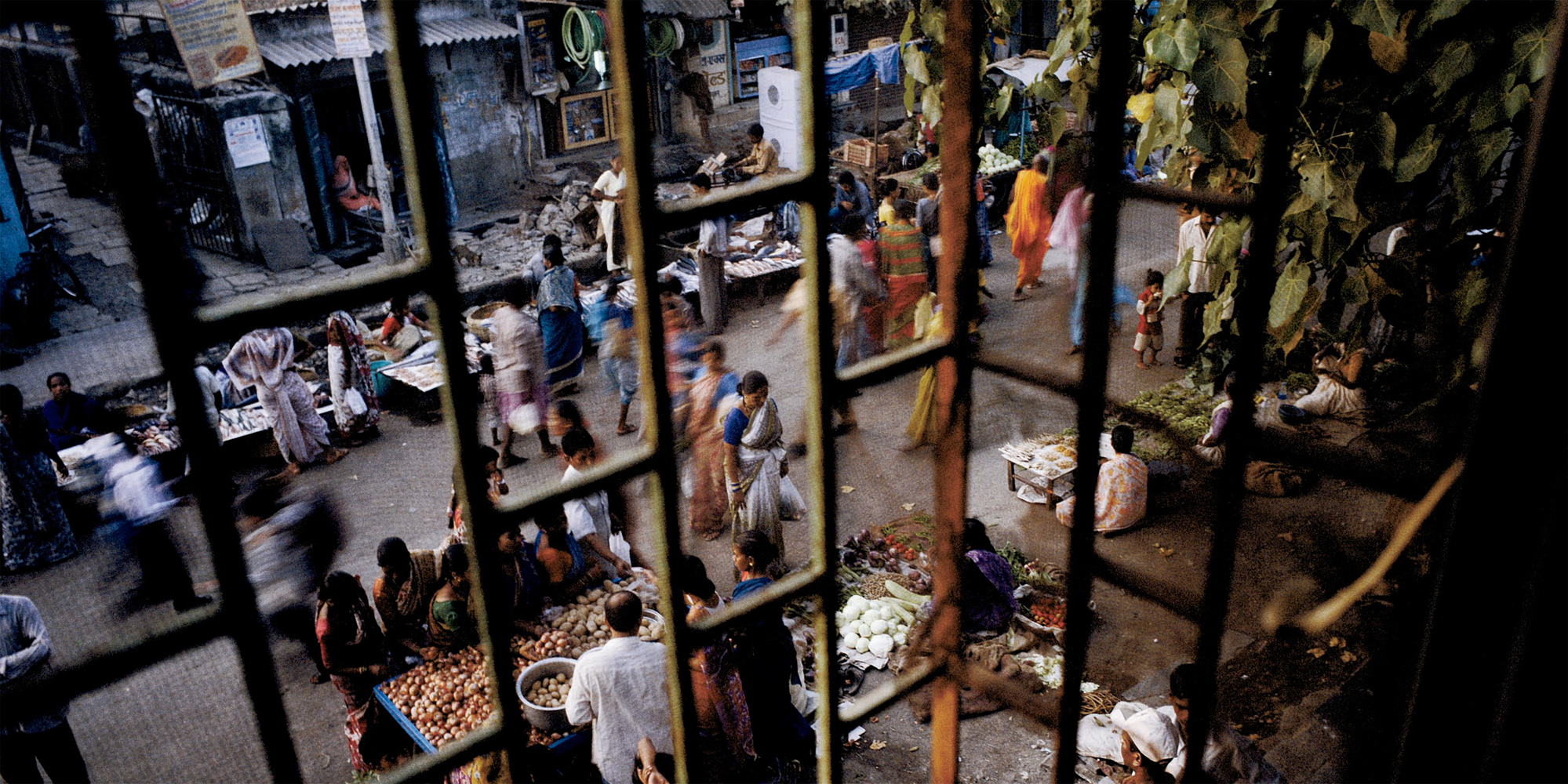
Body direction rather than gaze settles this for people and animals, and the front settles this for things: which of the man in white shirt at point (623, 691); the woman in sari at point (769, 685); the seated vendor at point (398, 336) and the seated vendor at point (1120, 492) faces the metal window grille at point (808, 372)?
the seated vendor at point (398, 336)

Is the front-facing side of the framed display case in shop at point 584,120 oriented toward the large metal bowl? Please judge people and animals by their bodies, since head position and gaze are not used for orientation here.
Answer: yes

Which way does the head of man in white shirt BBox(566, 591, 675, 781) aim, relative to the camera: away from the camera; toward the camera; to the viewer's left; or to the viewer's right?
away from the camera

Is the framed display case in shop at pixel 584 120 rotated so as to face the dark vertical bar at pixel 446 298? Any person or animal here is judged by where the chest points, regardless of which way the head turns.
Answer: yes

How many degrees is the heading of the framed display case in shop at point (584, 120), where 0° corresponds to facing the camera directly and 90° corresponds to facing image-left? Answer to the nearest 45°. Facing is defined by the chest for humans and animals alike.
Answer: approximately 0°

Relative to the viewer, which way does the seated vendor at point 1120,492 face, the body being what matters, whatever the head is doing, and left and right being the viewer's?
facing away from the viewer and to the left of the viewer

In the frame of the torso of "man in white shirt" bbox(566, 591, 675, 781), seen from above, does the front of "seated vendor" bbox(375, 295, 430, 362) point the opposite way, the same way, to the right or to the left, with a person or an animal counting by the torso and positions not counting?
the opposite way

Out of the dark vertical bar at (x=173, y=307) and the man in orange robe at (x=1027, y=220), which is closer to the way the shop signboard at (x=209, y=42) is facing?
the dark vertical bar

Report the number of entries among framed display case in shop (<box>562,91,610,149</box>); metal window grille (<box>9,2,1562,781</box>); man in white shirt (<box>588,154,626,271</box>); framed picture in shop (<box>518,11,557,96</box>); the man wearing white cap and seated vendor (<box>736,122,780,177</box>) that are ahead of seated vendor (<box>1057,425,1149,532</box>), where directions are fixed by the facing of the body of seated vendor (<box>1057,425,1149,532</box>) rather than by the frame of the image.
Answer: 4

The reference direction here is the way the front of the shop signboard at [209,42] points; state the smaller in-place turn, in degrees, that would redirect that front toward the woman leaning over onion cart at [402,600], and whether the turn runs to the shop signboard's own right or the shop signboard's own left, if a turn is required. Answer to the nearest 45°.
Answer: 0° — it already faces them

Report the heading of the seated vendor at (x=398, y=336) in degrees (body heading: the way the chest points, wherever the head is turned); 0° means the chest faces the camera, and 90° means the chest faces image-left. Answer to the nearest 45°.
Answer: approximately 0°
